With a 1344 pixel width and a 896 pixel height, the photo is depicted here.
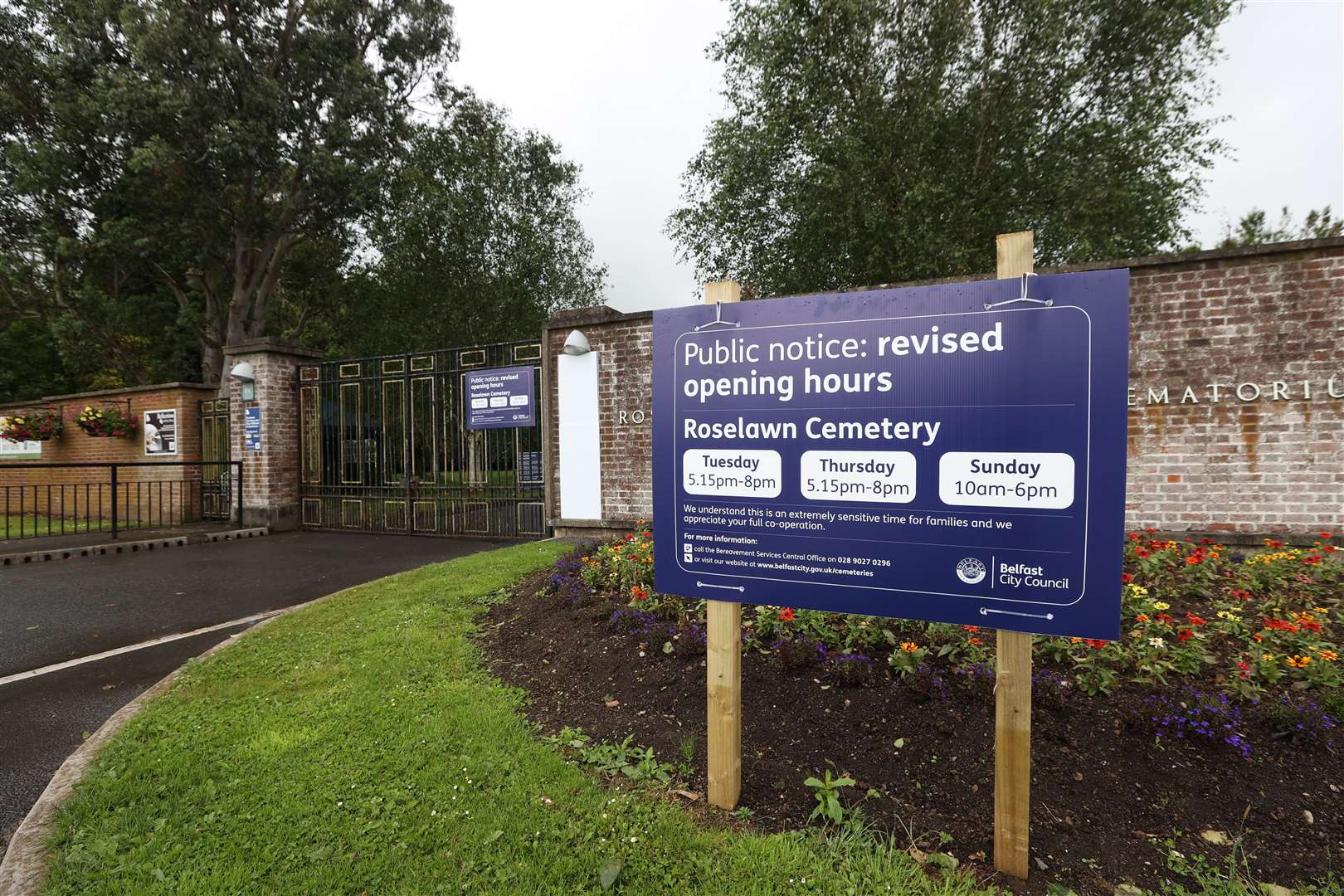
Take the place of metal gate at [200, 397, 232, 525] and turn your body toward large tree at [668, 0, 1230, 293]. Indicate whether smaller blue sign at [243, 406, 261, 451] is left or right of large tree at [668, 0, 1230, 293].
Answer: right

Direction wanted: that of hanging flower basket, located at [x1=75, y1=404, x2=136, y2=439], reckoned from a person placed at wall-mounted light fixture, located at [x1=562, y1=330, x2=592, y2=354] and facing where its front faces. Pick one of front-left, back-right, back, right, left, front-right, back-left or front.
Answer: back-right

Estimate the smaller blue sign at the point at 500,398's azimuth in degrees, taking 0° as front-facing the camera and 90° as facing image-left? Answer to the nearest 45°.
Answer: approximately 0°

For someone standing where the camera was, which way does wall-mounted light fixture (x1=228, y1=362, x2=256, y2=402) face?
facing the viewer and to the left of the viewer

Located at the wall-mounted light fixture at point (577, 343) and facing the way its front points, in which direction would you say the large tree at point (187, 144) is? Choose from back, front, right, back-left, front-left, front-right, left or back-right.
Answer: back-right

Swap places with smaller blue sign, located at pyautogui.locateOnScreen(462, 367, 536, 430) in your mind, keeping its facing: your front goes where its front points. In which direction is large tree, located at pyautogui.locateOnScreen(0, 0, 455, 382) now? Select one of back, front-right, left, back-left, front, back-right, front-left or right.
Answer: back-right

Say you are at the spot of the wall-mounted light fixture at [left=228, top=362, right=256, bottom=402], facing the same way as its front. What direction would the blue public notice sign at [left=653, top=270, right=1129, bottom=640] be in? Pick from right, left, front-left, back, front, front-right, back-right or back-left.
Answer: front-left

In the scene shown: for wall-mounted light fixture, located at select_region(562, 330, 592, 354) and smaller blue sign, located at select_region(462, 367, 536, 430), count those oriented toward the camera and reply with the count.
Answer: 2

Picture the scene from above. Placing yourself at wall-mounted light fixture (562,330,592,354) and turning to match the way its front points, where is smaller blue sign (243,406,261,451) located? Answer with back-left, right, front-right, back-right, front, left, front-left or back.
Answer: back-right

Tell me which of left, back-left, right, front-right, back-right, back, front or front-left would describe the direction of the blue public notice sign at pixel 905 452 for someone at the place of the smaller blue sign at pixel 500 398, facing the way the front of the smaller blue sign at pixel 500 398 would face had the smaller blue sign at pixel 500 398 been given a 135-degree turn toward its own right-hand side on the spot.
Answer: back-left

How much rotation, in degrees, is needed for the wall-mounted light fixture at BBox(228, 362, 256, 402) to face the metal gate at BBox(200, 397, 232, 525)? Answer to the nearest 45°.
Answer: approximately 135° to its right

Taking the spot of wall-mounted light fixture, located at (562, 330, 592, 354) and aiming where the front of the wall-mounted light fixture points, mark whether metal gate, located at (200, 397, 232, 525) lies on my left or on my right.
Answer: on my right
